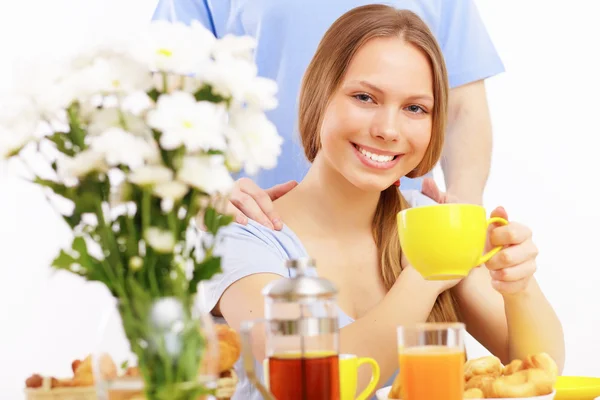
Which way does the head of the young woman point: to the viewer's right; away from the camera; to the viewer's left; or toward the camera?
toward the camera

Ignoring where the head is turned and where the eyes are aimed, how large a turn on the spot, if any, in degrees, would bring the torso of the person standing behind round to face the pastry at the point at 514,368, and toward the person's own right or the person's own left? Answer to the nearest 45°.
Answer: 0° — they already face it

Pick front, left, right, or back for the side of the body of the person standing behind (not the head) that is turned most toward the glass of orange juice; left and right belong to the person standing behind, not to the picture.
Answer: front

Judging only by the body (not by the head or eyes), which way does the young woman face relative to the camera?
toward the camera

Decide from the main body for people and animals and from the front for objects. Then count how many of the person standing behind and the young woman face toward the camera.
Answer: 2

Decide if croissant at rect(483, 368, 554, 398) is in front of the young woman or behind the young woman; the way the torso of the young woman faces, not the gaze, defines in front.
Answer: in front

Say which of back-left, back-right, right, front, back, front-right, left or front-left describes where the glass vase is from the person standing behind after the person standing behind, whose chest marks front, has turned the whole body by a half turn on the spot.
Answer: back

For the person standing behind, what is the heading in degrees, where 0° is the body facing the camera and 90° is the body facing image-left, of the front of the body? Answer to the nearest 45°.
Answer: approximately 0°

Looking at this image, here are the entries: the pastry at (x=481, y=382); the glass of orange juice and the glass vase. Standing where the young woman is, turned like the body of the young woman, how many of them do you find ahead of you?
3

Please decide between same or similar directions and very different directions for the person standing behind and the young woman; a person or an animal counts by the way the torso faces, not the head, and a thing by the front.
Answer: same or similar directions

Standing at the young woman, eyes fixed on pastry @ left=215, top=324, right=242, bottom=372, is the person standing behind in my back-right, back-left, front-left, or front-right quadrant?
back-right

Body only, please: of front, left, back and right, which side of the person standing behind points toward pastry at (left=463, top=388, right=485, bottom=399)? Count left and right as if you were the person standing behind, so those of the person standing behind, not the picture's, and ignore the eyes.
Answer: front

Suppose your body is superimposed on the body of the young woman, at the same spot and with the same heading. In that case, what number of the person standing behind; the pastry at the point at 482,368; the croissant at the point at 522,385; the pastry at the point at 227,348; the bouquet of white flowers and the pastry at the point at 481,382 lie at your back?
1

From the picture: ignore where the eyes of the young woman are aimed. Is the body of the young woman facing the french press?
yes

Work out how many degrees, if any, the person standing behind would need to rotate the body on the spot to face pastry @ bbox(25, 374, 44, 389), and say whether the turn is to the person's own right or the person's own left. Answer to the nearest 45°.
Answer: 0° — they already face it

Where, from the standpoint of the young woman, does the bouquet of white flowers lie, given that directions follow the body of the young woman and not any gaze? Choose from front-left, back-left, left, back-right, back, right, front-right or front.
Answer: front
